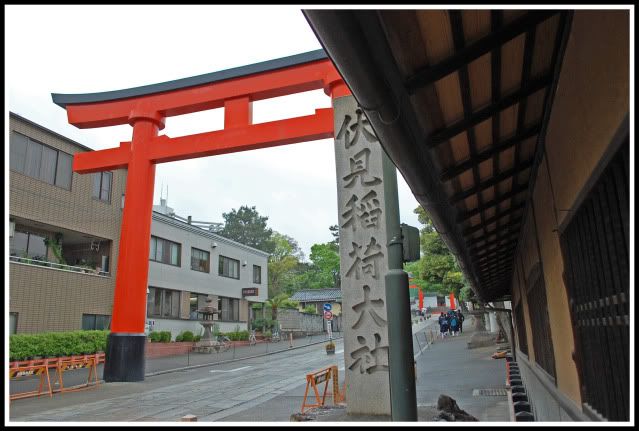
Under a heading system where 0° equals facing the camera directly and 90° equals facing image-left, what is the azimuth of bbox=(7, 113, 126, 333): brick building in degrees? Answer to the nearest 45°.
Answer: approximately 315°

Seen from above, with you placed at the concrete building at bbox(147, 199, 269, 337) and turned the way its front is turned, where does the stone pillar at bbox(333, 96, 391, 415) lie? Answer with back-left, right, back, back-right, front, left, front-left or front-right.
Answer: front-right

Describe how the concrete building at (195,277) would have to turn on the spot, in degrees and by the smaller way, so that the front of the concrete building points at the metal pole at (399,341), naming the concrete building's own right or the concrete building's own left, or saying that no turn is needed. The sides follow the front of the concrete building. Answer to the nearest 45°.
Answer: approximately 45° to the concrete building's own right

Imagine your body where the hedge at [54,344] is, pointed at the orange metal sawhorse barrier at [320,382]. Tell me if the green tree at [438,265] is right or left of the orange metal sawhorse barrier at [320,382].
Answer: left

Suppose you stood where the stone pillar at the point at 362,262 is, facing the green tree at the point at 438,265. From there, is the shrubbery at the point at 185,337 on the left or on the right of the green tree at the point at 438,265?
left

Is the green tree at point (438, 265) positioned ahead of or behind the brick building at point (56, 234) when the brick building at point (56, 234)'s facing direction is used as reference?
ahead

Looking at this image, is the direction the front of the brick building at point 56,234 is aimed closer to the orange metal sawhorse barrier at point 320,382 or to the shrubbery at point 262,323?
the orange metal sawhorse barrier

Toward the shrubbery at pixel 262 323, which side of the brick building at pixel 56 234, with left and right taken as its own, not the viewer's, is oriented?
left

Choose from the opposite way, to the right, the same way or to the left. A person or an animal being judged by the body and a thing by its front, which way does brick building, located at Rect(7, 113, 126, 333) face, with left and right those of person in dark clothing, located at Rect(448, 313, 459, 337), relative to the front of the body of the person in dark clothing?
to the right

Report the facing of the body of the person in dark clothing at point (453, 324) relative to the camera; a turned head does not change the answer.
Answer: away from the camera

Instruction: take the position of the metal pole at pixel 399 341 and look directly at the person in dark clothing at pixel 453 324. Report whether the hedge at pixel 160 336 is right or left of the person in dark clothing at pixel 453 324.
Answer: left
